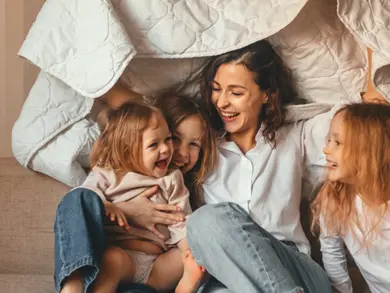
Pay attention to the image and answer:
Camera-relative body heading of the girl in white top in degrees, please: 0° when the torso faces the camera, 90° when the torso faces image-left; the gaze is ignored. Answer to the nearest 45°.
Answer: approximately 45°

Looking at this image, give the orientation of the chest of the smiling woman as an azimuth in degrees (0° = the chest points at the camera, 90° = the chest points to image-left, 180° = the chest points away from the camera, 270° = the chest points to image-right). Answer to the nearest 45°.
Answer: approximately 45°

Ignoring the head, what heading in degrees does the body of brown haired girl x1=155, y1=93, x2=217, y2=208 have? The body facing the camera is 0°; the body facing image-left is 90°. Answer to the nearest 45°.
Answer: approximately 0°

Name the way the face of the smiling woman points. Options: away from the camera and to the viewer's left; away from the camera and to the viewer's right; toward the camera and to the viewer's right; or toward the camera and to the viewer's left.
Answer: toward the camera and to the viewer's left
